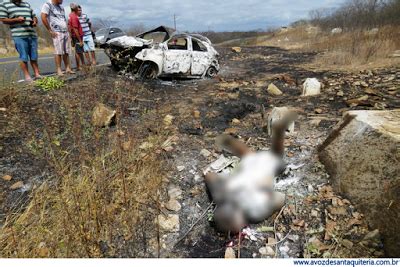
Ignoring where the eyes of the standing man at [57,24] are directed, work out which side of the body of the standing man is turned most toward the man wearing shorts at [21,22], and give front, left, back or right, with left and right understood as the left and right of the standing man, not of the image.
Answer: right

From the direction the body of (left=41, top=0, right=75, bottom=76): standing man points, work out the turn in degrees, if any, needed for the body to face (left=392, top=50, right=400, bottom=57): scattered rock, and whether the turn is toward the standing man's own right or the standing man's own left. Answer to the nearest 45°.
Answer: approximately 45° to the standing man's own left

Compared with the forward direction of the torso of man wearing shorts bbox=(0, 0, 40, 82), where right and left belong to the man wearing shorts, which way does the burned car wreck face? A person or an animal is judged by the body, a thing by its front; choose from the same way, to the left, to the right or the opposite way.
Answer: to the right

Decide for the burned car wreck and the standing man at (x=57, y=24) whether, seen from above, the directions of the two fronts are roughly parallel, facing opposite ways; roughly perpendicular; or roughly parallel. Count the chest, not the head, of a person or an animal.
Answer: roughly perpendicular
